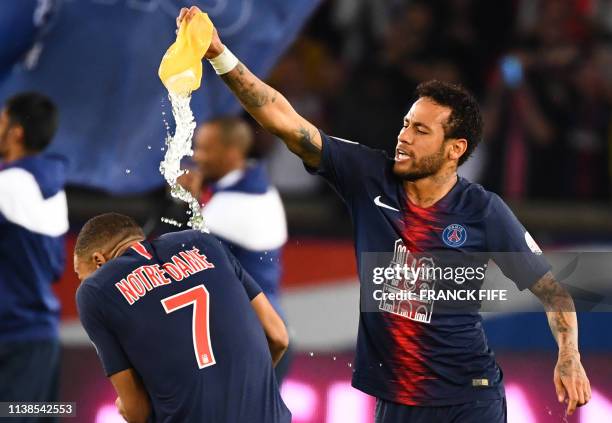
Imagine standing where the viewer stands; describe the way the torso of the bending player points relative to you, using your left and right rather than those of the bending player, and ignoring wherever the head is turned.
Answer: facing away from the viewer and to the left of the viewer
